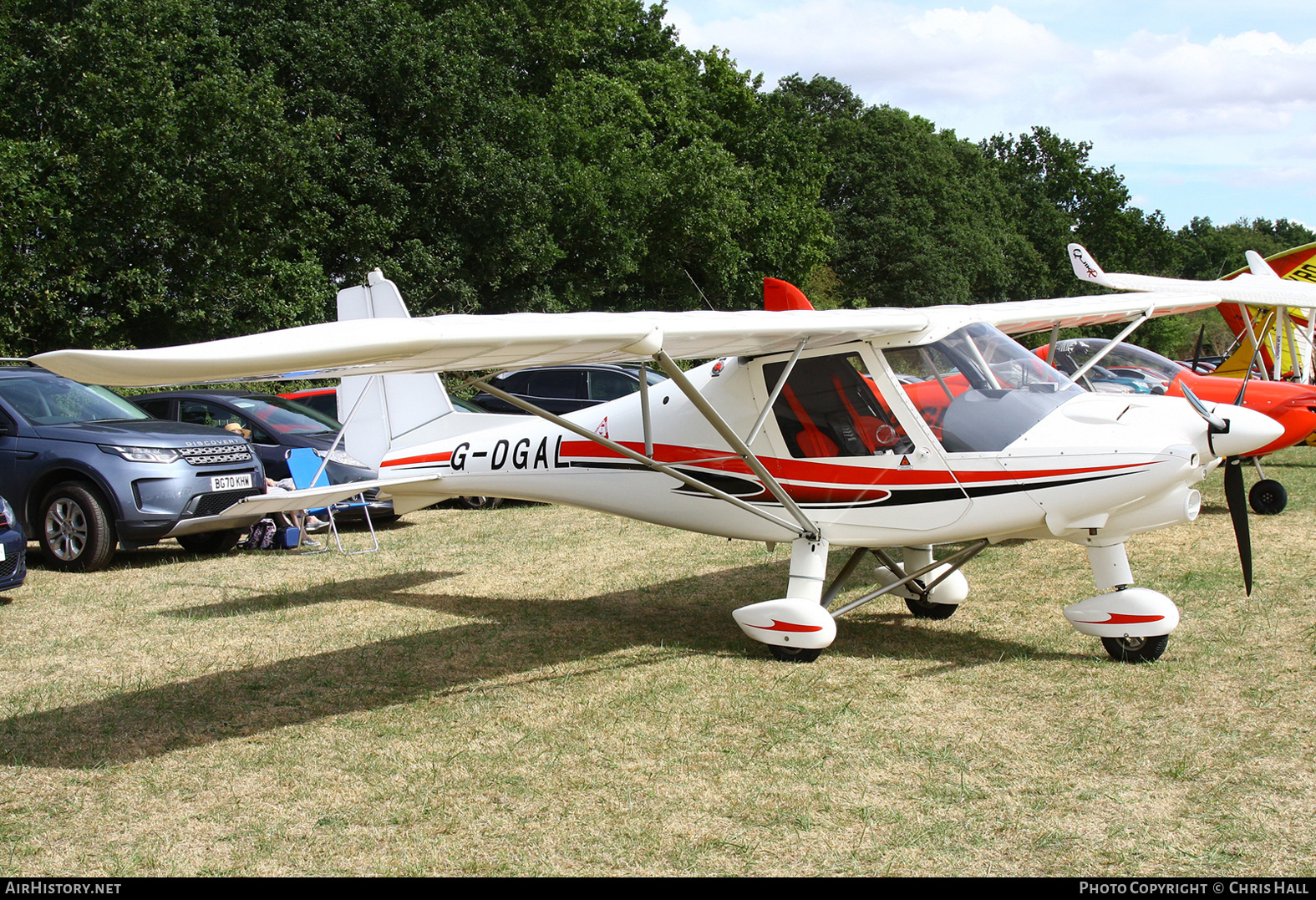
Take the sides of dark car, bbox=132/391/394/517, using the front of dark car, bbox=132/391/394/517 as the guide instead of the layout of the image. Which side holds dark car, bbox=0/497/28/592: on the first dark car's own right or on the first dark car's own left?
on the first dark car's own right

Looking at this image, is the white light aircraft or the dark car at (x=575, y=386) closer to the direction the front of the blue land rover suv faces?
the white light aircraft

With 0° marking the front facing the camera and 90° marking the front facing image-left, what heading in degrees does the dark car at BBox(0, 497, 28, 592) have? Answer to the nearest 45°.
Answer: approximately 315°

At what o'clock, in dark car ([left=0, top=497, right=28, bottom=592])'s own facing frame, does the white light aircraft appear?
The white light aircraft is roughly at 12 o'clock from the dark car.

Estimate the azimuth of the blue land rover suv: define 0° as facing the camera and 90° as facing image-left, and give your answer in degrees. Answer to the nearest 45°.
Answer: approximately 315°

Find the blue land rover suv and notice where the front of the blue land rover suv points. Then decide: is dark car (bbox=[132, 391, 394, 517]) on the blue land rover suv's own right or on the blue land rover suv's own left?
on the blue land rover suv's own left

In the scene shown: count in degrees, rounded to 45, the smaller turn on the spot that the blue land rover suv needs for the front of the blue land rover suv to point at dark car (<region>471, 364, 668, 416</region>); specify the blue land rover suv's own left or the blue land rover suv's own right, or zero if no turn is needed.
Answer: approximately 90° to the blue land rover suv's own left

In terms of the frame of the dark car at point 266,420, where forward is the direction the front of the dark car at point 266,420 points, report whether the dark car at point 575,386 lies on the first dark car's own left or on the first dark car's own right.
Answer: on the first dark car's own left

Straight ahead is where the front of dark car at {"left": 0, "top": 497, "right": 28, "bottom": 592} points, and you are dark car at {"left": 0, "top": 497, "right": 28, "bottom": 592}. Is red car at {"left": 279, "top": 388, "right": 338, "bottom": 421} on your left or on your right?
on your left
